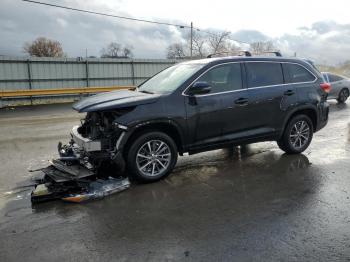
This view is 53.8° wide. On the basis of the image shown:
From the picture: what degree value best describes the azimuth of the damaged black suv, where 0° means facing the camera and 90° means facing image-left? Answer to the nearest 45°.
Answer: approximately 45°

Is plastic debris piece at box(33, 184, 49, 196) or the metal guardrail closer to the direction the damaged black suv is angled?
the plastic debris piece

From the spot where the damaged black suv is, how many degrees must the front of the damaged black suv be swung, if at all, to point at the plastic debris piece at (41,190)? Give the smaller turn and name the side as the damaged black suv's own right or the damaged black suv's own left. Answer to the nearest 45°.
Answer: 0° — it already faces it

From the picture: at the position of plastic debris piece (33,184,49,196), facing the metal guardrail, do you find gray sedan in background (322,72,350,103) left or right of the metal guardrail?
right

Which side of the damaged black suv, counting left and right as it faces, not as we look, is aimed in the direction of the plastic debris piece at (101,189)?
front

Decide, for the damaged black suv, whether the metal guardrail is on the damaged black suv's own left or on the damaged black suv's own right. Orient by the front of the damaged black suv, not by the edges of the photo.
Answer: on the damaged black suv's own right

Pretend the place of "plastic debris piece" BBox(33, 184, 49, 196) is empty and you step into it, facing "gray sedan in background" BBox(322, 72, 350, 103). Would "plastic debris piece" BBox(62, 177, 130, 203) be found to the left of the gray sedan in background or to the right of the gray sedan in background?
right

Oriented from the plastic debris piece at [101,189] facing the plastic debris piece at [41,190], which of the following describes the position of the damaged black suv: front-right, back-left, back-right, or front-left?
back-right

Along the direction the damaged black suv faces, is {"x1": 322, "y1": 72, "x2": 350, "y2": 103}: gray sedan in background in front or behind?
behind

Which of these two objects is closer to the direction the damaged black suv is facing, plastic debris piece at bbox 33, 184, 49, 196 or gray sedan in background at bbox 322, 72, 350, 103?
the plastic debris piece
